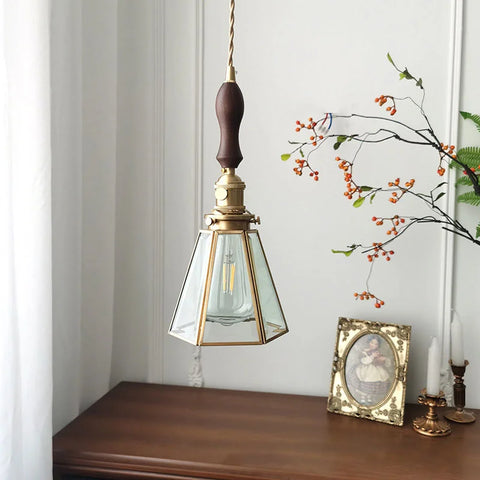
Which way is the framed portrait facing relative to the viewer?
toward the camera

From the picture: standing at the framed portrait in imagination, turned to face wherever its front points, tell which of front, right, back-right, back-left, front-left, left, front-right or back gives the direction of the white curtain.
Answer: front-right
